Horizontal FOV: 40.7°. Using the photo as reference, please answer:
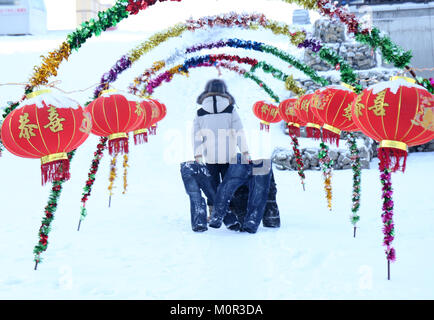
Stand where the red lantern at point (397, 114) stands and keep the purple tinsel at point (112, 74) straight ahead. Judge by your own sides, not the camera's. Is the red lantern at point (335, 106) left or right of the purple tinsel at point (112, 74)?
right

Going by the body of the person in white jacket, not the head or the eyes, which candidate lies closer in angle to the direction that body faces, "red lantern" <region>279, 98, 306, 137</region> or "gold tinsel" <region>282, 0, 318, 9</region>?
the red lantern

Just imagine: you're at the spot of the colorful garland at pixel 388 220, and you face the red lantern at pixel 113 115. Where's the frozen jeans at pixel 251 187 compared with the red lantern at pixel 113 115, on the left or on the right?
right
